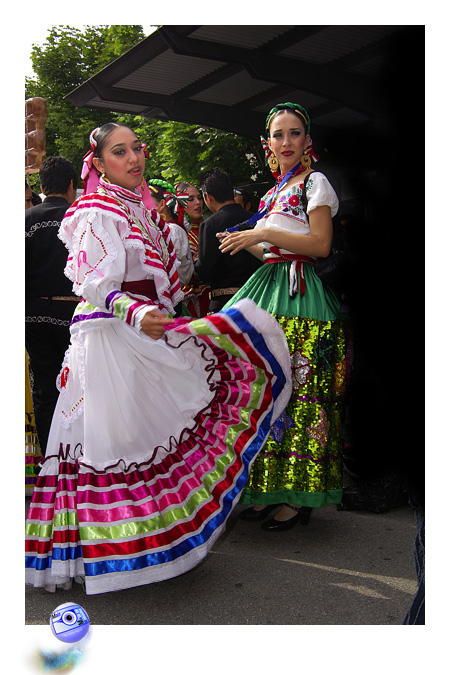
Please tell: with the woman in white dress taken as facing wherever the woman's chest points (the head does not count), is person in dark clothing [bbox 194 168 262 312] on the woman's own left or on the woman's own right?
on the woman's own left

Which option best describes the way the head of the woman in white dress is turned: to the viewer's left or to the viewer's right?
to the viewer's right

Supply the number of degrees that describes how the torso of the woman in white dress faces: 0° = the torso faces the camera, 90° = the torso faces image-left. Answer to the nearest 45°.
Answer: approximately 315°

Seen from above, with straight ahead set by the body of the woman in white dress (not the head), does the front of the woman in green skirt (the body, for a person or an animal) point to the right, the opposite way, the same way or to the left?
to the right

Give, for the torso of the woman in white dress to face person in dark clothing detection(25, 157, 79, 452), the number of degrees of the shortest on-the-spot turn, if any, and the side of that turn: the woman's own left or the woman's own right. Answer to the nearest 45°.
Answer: approximately 180°

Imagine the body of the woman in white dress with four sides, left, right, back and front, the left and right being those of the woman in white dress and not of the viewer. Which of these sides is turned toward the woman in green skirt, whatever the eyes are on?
left

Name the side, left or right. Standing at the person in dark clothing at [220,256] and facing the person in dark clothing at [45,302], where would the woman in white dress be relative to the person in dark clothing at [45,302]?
left

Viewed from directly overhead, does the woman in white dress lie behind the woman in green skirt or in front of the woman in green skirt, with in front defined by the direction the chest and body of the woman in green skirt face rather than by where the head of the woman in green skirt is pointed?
in front
